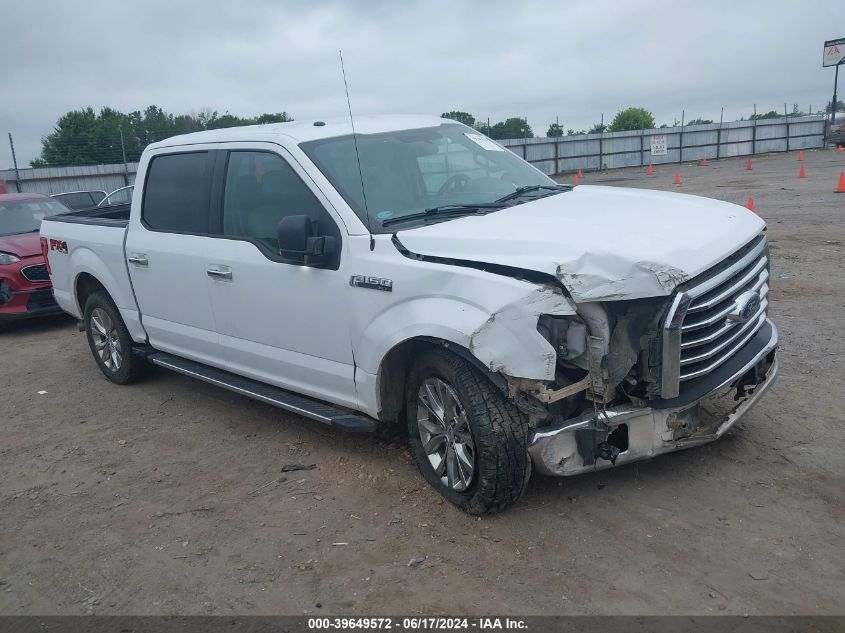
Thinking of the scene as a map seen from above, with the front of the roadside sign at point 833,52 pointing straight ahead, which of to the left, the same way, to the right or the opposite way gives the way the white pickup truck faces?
to the left

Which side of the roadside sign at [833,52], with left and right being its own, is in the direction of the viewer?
front

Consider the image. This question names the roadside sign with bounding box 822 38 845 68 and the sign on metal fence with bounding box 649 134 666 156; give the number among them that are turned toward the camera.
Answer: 2

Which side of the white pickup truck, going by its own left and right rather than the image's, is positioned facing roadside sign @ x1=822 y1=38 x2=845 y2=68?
left

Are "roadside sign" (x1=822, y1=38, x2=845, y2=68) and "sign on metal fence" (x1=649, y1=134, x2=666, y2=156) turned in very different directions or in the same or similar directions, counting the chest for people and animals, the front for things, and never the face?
same or similar directions

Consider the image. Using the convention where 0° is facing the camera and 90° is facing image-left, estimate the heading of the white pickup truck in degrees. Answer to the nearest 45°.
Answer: approximately 315°

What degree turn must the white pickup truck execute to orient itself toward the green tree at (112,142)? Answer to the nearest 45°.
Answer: approximately 180°

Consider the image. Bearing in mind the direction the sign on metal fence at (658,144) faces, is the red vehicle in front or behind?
in front

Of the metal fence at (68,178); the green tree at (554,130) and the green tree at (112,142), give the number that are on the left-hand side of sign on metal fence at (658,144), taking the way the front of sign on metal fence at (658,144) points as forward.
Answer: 0

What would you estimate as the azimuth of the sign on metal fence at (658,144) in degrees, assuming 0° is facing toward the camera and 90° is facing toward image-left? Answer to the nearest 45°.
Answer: approximately 0°

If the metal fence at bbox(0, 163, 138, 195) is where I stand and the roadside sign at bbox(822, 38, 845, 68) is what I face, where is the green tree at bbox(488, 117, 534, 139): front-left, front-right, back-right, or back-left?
front-left

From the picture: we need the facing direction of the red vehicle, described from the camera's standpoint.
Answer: facing the viewer and to the right of the viewer
